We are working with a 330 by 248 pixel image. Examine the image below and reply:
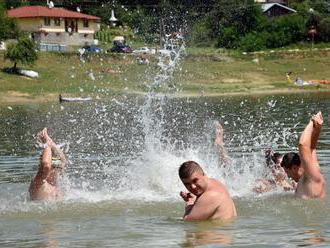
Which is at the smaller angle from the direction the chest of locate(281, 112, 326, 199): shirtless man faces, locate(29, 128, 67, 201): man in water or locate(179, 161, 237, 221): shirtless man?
the man in water
